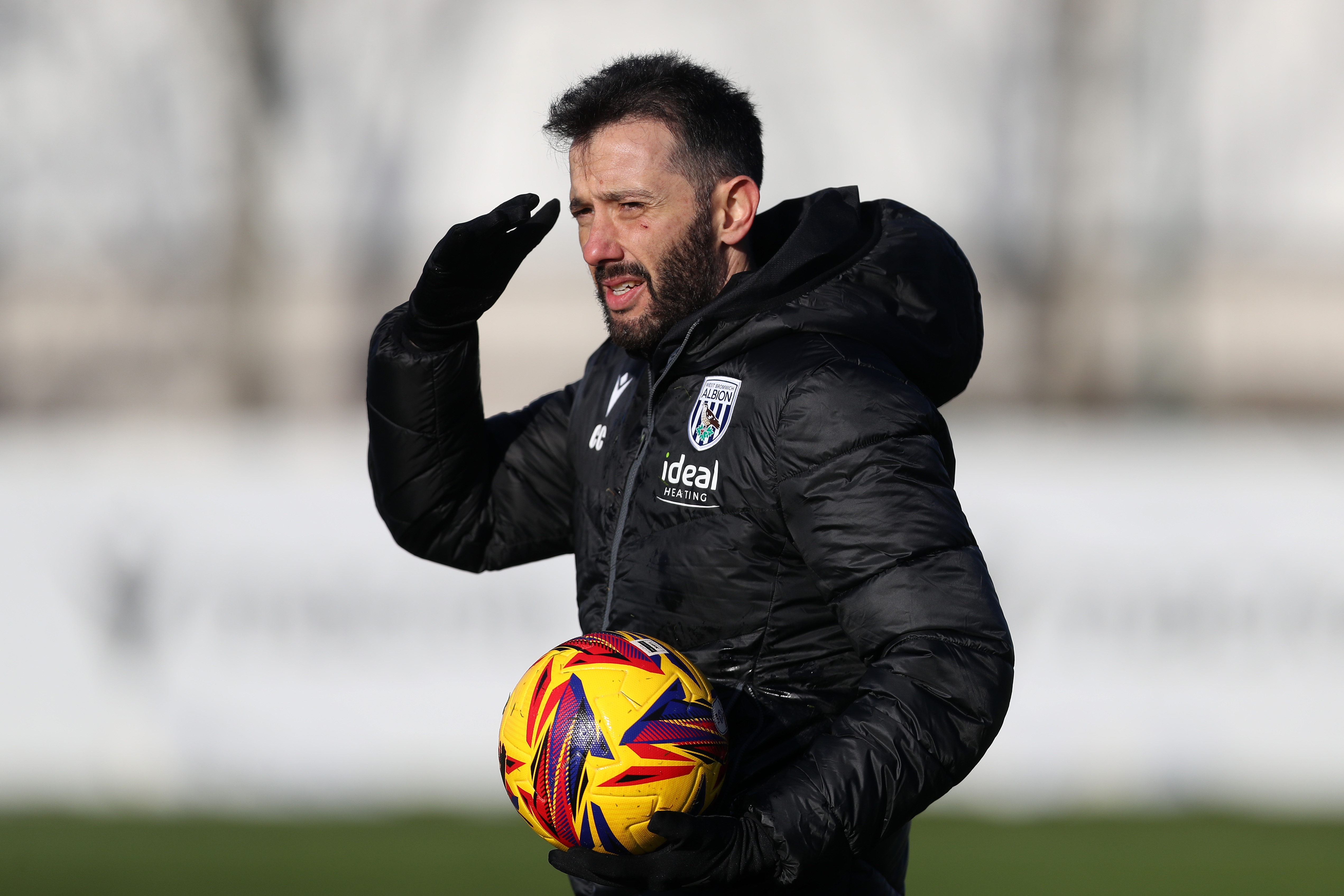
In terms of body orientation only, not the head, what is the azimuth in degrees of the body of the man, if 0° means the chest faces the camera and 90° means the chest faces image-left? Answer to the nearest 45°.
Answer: approximately 45°
